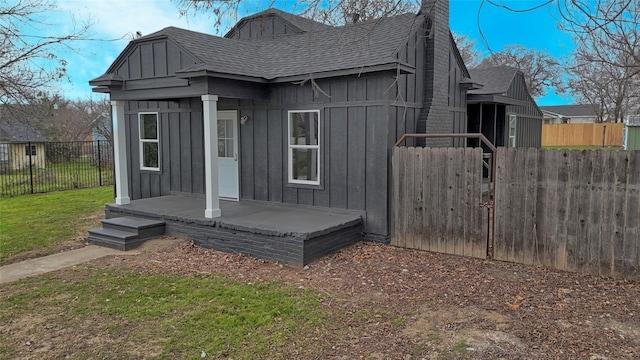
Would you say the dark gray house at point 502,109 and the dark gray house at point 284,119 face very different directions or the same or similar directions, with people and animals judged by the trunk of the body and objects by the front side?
same or similar directions

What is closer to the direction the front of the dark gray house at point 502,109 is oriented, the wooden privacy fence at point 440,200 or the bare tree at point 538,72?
the wooden privacy fence

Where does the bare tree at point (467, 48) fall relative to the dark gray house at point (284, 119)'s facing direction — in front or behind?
behind

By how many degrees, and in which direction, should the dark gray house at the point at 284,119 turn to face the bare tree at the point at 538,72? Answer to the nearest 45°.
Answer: approximately 180°

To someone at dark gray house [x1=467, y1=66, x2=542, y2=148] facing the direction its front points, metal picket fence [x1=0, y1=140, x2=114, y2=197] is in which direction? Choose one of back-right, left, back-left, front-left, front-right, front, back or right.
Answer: front-right

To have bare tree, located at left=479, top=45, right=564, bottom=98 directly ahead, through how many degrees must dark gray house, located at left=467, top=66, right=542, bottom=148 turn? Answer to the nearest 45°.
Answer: approximately 135° to its right

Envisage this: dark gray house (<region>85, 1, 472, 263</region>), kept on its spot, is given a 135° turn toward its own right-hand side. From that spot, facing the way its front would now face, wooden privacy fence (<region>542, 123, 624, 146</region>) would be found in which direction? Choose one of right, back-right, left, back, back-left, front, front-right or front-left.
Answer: front-right

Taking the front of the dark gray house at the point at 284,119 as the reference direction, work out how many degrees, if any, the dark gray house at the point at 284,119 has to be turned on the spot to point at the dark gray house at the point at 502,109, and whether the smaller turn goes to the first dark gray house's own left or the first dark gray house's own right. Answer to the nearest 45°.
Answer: approximately 180°

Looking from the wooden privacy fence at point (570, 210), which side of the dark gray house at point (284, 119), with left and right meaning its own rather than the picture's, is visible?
left

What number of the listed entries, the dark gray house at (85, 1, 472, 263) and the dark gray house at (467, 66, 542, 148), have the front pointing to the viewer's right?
0

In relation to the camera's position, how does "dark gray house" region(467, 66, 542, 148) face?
facing the viewer and to the left of the viewer
